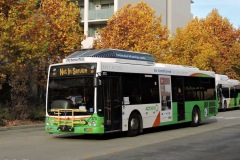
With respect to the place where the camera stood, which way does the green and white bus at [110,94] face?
facing the viewer and to the left of the viewer

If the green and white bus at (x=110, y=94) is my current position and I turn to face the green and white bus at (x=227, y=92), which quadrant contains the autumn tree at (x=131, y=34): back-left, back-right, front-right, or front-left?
front-left

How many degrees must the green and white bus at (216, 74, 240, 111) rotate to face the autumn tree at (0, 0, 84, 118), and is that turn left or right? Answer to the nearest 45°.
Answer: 0° — it already faces it

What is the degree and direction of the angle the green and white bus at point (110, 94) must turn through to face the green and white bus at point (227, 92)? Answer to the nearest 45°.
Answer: approximately 180°

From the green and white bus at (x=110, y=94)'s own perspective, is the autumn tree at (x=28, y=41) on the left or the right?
on its right

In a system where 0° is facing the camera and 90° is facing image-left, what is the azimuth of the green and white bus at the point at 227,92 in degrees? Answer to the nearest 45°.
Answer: approximately 45°

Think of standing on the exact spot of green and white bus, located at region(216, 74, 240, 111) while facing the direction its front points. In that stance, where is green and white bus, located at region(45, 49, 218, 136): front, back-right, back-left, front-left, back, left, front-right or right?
front-left

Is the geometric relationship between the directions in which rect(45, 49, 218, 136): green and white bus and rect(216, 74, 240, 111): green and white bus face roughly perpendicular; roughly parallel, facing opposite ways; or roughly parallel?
roughly parallel

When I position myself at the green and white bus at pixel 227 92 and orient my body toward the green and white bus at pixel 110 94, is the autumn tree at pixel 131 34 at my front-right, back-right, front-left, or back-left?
front-right

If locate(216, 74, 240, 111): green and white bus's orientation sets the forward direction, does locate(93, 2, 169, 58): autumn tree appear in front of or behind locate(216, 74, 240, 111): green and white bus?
in front

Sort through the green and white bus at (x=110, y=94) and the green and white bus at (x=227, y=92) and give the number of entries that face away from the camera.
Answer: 0

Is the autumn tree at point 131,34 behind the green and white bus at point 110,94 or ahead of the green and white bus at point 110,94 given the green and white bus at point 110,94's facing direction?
behind
